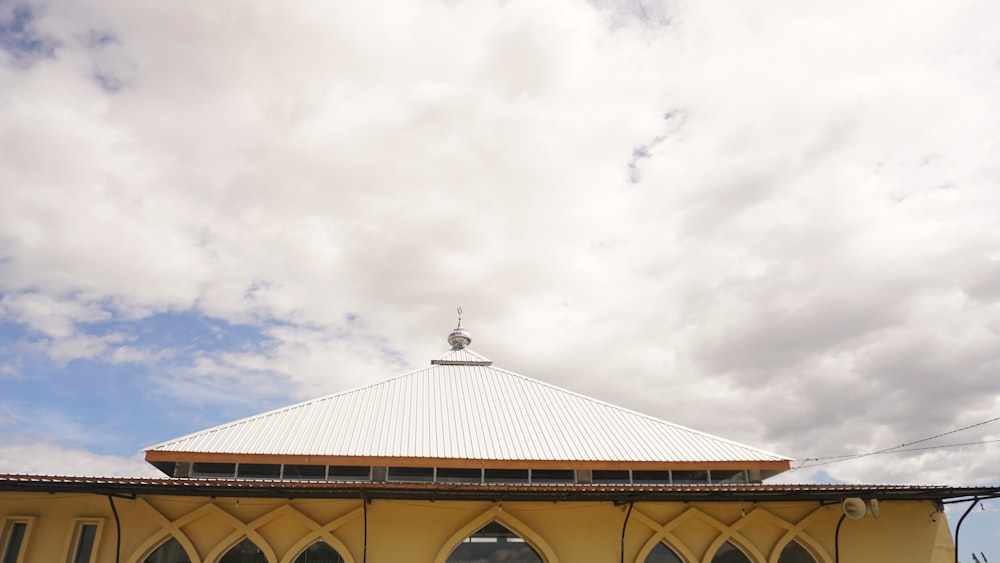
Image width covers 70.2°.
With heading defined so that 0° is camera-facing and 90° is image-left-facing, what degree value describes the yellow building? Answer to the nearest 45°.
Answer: approximately 0°
